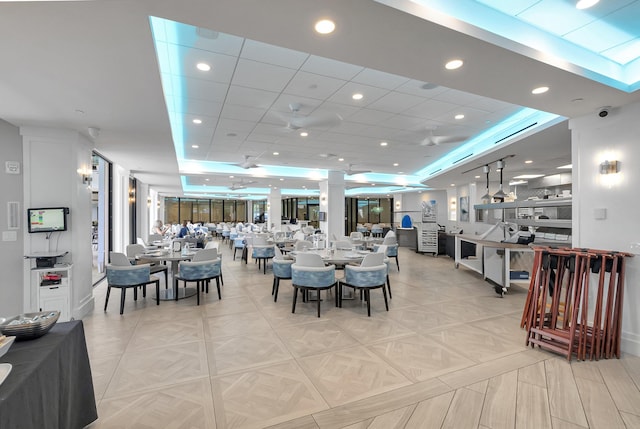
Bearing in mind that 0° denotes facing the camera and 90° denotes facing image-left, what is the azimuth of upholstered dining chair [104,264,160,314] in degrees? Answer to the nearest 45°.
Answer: approximately 225°

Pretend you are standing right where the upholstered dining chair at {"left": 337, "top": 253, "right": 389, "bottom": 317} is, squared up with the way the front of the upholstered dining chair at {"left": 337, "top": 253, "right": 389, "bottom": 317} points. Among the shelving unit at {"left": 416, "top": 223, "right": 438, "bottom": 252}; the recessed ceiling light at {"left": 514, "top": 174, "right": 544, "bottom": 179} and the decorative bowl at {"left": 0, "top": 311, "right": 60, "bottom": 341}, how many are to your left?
1

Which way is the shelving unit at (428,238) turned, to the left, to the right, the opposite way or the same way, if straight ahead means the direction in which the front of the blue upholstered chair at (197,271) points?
to the left

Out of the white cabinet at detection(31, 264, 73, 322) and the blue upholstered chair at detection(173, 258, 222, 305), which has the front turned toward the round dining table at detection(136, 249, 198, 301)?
the blue upholstered chair

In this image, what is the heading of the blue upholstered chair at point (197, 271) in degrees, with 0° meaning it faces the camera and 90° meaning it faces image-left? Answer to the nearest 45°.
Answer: approximately 135°

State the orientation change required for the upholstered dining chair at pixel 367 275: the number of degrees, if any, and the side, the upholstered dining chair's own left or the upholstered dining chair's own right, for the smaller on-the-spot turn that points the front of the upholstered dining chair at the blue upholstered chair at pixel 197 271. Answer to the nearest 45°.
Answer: approximately 45° to the upholstered dining chair's own left

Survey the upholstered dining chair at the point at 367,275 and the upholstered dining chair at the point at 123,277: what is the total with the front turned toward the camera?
0

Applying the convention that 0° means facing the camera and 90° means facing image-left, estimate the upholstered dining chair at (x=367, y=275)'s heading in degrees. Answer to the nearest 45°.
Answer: approximately 135°

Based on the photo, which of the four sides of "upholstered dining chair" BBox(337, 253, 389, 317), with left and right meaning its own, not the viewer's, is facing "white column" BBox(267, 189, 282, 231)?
front
